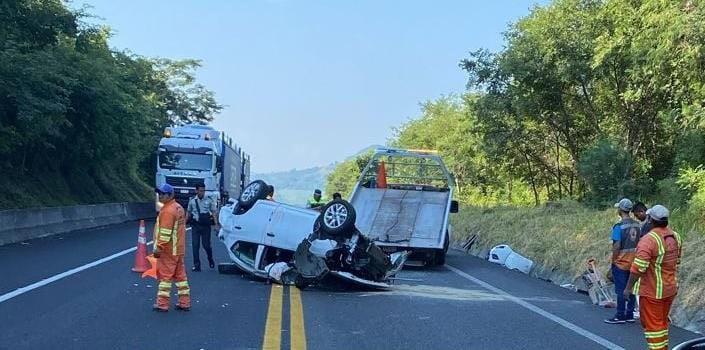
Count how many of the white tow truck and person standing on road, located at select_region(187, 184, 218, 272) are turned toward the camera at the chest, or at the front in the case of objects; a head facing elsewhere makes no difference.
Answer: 1

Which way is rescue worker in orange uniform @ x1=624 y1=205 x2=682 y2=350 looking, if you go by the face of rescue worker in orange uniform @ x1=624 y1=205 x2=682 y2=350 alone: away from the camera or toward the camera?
away from the camera

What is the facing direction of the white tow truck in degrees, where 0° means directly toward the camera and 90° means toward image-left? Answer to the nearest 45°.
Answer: approximately 180°

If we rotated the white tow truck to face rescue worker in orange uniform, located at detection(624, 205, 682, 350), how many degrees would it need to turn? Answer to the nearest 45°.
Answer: approximately 180°

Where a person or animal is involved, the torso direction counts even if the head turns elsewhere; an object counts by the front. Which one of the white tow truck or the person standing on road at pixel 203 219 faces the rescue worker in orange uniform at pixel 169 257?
the person standing on road

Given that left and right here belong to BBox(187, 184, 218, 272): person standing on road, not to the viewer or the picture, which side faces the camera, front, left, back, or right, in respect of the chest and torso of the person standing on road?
front

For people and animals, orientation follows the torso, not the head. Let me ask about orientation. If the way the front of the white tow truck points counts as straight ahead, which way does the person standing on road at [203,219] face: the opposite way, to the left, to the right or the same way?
the opposite way

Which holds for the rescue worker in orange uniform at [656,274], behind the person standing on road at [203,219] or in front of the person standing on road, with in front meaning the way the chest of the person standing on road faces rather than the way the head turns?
in front

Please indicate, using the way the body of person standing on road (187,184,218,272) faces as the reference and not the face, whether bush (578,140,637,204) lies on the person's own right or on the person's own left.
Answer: on the person's own left

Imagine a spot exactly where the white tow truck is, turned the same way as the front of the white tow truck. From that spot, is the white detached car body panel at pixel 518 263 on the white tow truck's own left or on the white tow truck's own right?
on the white tow truck's own right

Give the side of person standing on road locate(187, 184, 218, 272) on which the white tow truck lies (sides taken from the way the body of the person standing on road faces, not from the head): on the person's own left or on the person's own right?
on the person's own left
